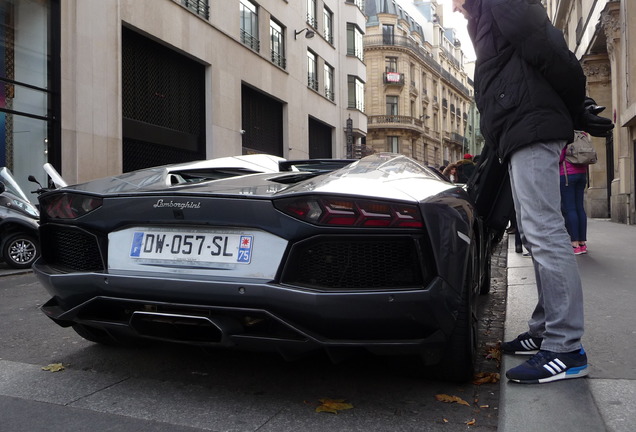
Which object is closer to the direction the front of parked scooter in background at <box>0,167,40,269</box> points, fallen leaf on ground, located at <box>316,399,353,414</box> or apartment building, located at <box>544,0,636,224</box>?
the apartment building

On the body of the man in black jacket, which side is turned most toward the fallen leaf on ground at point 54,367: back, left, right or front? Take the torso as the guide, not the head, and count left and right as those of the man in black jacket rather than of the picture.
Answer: front

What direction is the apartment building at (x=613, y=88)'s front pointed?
to the viewer's left

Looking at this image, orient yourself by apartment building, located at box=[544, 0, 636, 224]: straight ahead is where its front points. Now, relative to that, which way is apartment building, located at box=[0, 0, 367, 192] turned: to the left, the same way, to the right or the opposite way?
the opposite way

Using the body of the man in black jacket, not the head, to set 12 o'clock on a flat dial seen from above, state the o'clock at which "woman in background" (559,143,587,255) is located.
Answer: The woman in background is roughly at 3 o'clock from the man in black jacket.

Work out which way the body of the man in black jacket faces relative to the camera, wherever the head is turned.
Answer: to the viewer's left

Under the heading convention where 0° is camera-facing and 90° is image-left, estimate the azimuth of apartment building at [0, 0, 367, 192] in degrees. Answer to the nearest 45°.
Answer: approximately 315°

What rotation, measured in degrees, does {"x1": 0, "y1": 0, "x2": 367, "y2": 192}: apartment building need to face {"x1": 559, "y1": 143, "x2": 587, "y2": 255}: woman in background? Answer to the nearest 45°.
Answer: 0° — it already faces them

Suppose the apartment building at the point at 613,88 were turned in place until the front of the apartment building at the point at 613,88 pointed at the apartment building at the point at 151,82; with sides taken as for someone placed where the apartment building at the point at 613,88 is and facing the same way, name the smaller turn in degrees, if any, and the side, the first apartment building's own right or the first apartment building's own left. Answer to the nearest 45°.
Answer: approximately 45° to the first apartment building's own left
